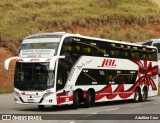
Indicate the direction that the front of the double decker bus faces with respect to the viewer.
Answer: facing the viewer and to the left of the viewer
